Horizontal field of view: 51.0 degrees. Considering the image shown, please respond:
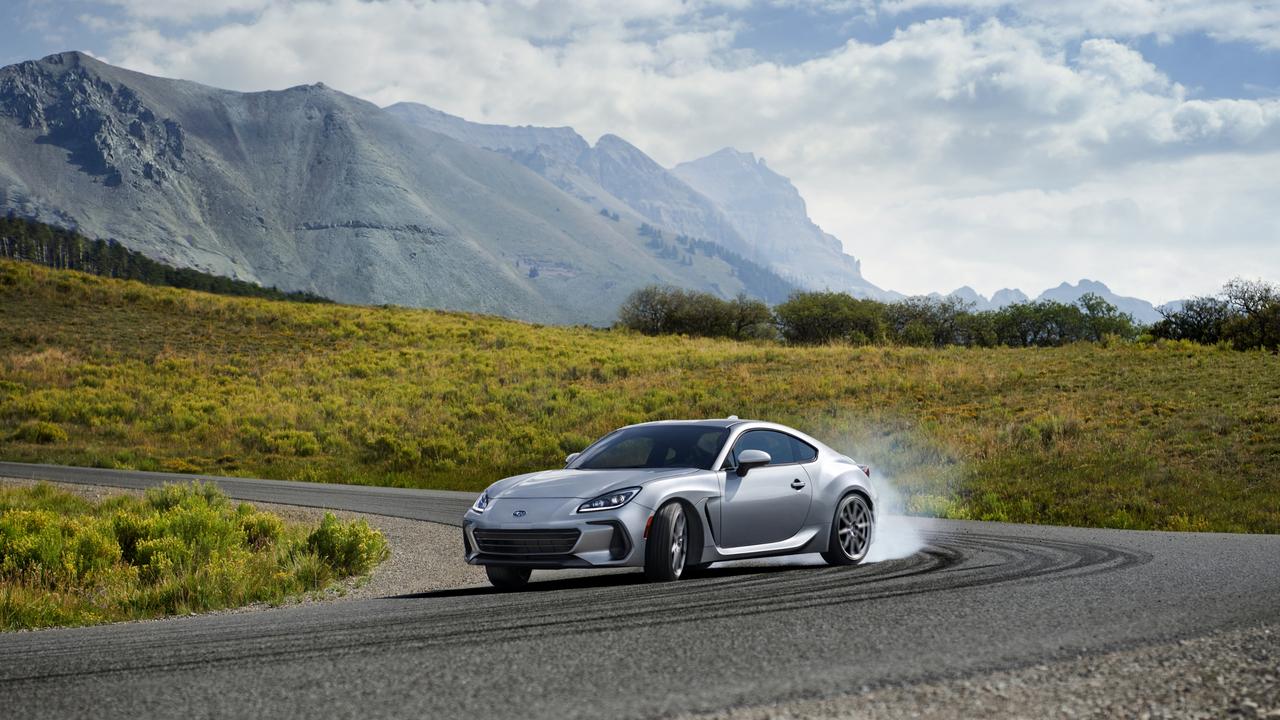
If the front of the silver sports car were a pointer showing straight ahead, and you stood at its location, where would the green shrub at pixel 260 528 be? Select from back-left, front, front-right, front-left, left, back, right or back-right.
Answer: right

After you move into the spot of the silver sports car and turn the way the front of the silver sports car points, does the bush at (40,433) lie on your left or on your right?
on your right

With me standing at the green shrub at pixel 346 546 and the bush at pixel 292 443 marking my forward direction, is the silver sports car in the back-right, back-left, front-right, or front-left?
back-right

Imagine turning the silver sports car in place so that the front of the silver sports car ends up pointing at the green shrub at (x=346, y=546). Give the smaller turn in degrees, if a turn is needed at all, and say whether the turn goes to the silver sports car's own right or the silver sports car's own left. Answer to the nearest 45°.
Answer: approximately 90° to the silver sports car's own right

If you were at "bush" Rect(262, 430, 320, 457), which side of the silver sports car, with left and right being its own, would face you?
right

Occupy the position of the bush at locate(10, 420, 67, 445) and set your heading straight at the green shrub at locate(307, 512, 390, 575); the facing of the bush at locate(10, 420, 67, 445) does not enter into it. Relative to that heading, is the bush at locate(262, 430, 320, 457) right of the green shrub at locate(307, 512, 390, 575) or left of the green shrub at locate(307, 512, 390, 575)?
left

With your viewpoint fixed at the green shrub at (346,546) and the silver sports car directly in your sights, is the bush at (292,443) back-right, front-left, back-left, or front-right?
back-left

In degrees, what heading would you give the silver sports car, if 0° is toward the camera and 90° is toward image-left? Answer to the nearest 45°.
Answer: approximately 45°
